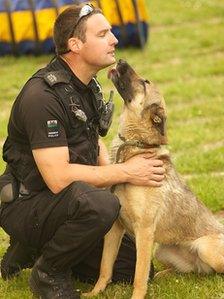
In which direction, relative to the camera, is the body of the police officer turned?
to the viewer's right

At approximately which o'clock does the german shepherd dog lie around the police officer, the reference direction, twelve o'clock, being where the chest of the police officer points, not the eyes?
The german shepherd dog is roughly at 12 o'clock from the police officer.

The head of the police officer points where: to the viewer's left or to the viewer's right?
to the viewer's right
